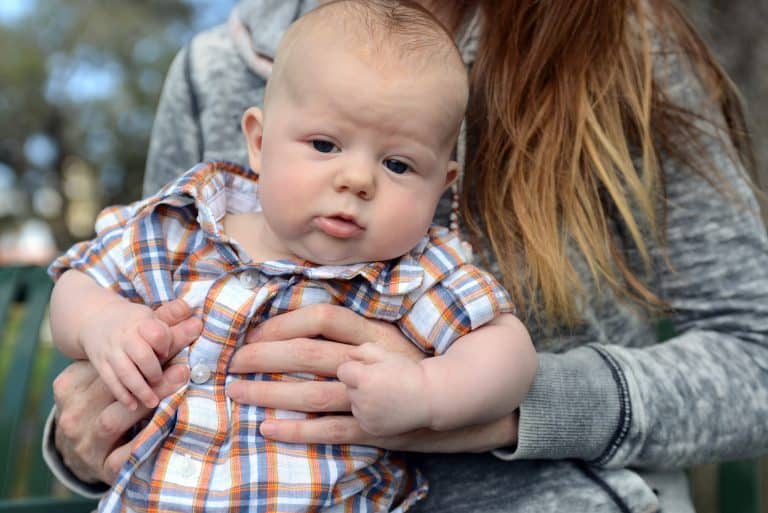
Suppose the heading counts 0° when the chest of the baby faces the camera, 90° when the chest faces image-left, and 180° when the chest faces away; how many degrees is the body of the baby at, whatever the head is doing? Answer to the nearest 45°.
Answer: approximately 0°

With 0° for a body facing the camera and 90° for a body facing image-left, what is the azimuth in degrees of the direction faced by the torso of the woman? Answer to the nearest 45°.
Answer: approximately 45°
